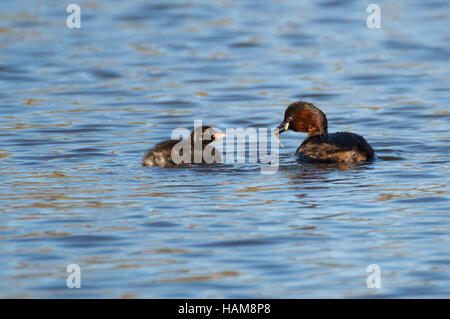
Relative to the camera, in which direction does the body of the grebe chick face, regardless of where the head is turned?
to the viewer's right
